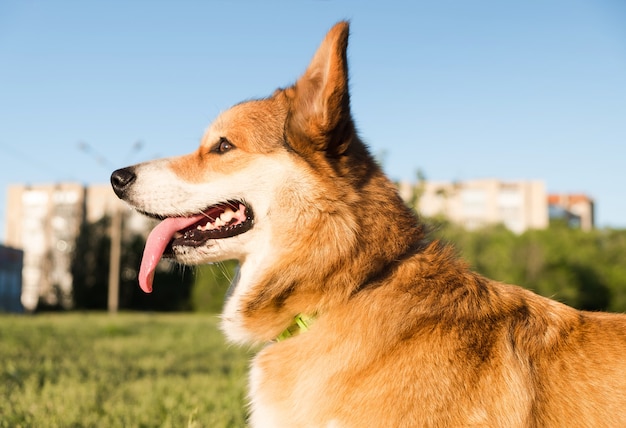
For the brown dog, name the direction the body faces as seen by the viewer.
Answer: to the viewer's left
